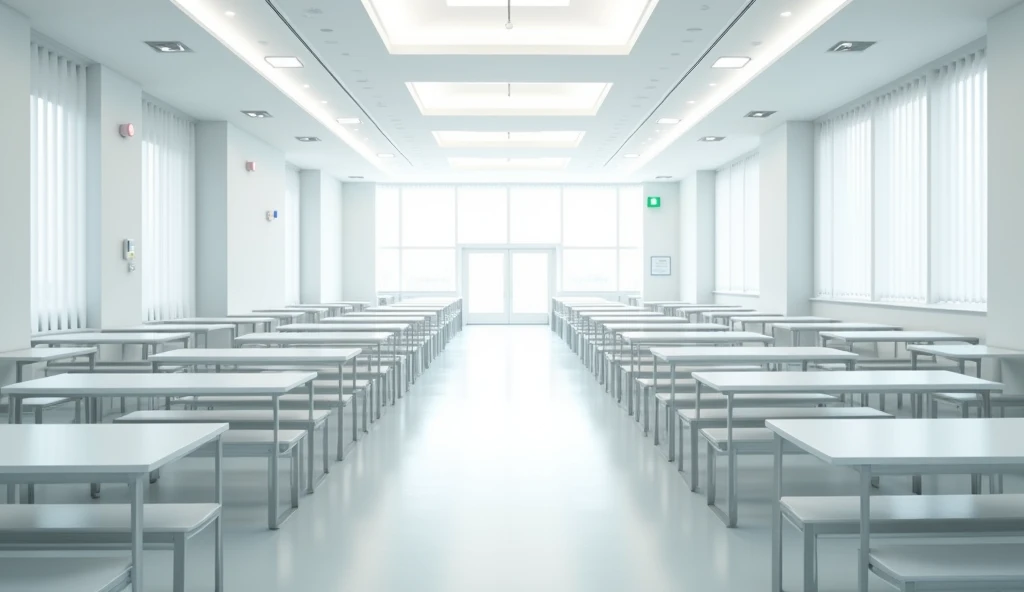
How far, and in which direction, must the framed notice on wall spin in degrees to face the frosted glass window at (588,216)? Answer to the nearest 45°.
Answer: approximately 90° to its right

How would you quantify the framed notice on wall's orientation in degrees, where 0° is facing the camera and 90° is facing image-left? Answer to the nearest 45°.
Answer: approximately 0°

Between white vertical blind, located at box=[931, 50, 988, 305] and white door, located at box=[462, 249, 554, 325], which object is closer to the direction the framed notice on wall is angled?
the white vertical blind

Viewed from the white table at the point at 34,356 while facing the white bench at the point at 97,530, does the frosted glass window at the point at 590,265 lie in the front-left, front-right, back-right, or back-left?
back-left

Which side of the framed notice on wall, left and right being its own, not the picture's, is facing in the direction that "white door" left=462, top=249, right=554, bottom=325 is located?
right

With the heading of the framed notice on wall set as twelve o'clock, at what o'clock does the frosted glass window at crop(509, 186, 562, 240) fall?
The frosted glass window is roughly at 3 o'clock from the framed notice on wall.

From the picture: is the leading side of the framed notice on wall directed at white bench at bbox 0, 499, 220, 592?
yes

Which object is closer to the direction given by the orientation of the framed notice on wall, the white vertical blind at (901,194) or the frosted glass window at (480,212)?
the white vertical blind

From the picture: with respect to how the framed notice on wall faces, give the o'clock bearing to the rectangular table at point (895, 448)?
The rectangular table is roughly at 12 o'clock from the framed notice on wall.

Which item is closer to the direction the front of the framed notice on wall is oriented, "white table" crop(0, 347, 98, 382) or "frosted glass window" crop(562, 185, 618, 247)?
the white table
